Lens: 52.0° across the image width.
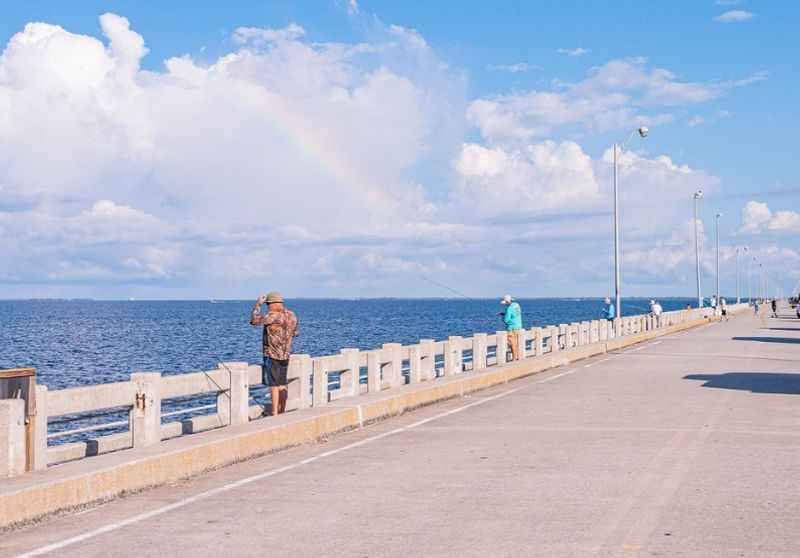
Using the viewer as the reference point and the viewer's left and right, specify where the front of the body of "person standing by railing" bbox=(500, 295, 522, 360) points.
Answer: facing to the left of the viewer

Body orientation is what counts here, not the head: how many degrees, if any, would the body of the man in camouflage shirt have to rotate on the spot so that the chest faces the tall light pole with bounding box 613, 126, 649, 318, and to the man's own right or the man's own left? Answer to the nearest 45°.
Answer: approximately 90° to the man's own right

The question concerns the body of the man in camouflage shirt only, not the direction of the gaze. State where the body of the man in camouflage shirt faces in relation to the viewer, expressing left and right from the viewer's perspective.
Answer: facing away from the viewer and to the left of the viewer

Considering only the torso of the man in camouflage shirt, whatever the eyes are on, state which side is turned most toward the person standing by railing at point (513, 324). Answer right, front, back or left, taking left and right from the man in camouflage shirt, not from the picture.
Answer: right

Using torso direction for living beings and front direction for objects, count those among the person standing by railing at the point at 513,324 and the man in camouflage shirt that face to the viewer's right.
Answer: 0

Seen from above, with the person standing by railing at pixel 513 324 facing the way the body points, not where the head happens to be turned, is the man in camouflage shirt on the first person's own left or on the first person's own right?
on the first person's own left
